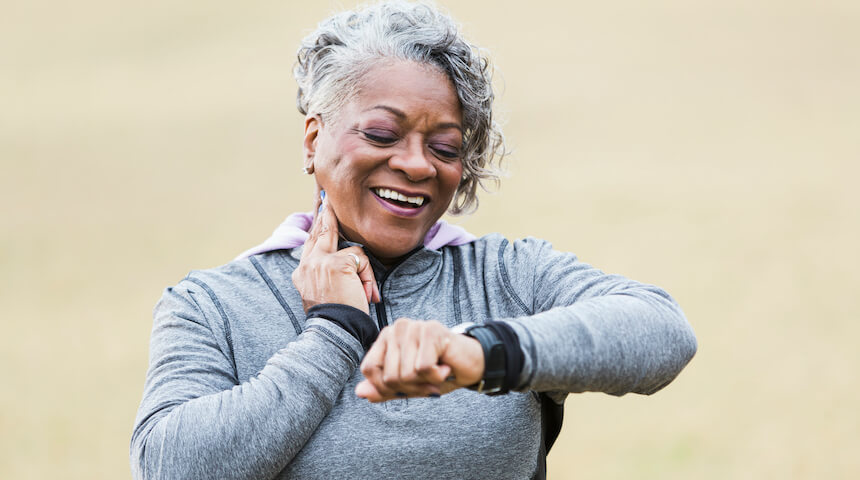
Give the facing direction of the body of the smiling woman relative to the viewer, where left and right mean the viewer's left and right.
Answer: facing the viewer
